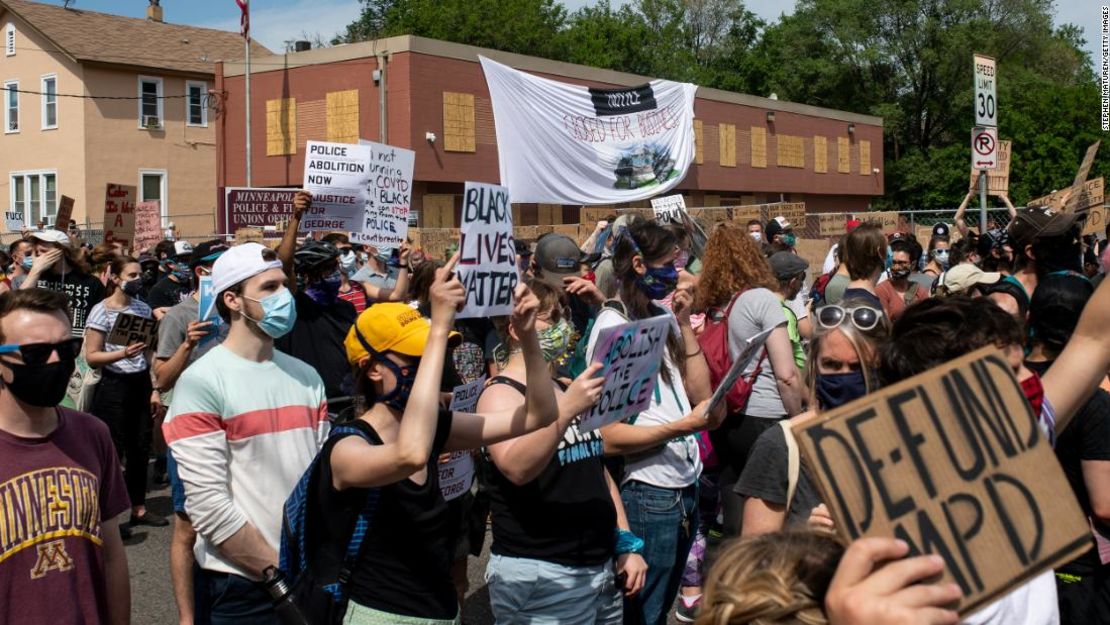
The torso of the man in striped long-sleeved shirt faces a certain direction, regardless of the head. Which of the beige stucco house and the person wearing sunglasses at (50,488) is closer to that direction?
the person wearing sunglasses

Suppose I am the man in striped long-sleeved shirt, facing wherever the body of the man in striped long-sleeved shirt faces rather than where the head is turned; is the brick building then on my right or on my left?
on my left

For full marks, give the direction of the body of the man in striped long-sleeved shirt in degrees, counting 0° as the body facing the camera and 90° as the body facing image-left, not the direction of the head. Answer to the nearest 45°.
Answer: approximately 315°

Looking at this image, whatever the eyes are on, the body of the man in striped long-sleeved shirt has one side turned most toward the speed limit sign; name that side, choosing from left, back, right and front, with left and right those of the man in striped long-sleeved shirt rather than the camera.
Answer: left

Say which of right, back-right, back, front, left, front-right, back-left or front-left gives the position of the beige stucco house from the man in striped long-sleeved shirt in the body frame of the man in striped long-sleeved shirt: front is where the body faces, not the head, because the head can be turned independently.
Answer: back-left

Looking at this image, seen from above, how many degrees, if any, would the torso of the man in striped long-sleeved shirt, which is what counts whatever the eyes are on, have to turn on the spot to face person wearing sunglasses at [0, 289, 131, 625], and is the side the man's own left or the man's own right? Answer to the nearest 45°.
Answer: approximately 90° to the man's own right
